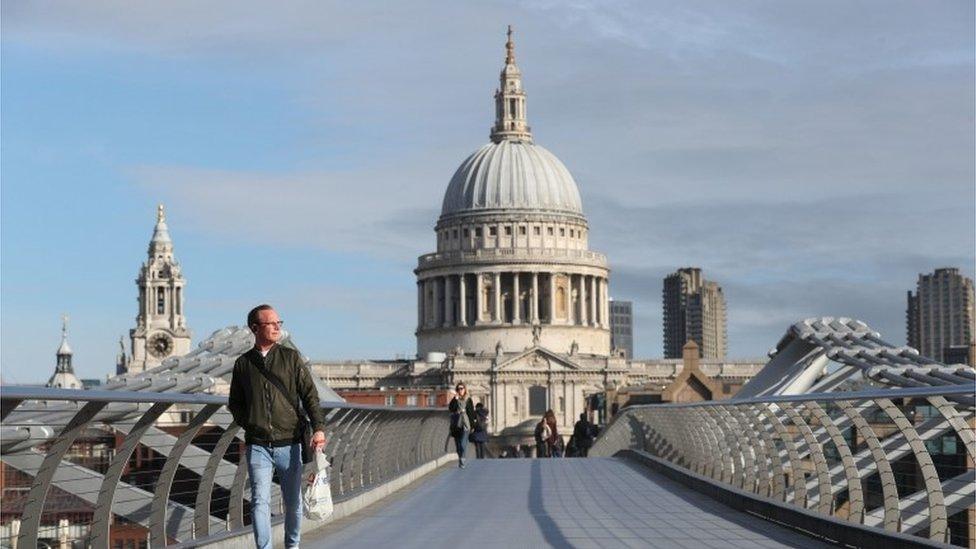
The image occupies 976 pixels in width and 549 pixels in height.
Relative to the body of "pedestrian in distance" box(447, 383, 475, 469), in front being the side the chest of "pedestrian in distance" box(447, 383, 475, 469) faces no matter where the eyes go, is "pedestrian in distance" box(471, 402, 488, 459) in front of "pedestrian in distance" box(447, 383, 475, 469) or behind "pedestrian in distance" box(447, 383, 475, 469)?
behind

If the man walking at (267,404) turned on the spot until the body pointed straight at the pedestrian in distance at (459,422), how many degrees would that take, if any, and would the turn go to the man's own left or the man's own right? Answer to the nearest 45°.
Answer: approximately 180°

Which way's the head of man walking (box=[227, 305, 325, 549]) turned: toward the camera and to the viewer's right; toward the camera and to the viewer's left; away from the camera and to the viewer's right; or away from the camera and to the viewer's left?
toward the camera and to the viewer's right

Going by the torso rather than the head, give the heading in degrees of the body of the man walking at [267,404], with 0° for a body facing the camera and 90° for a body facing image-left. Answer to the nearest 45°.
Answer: approximately 0°

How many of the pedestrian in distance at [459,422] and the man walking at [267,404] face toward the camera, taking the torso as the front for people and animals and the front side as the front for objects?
2

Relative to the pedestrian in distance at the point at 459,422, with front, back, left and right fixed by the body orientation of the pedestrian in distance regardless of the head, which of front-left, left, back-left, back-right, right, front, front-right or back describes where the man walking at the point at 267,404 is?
front

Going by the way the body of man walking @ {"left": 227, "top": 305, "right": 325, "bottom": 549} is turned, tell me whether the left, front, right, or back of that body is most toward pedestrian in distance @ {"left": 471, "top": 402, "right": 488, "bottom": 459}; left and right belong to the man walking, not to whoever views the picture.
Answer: back

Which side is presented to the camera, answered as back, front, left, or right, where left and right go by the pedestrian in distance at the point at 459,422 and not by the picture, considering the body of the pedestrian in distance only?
front

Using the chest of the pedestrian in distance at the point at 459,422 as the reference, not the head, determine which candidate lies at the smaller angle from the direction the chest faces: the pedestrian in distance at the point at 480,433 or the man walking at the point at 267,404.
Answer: the man walking
